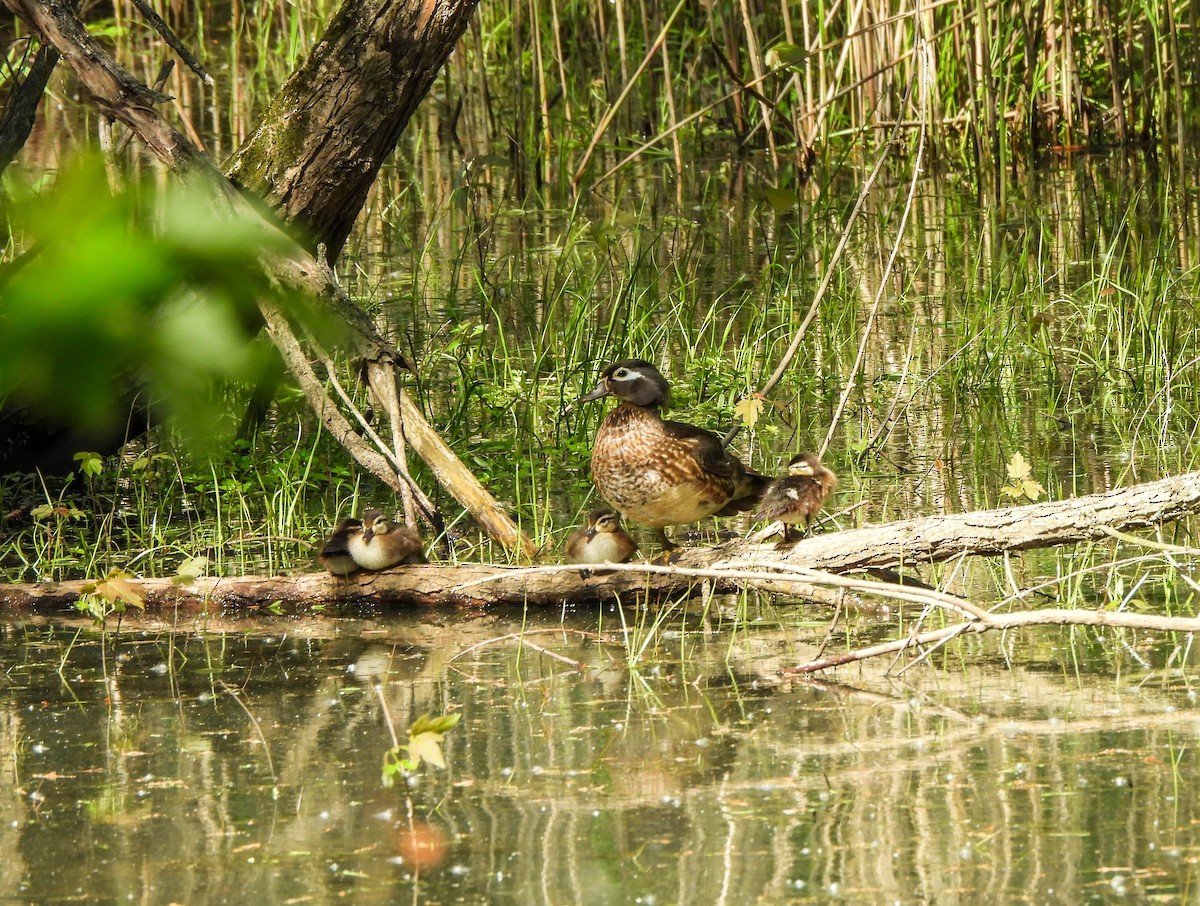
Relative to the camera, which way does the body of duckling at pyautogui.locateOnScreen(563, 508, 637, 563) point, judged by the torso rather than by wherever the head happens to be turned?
toward the camera

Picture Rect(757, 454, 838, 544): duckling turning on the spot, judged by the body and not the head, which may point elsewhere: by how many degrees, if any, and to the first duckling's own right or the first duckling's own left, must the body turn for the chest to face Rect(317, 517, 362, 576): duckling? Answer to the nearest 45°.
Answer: approximately 180°

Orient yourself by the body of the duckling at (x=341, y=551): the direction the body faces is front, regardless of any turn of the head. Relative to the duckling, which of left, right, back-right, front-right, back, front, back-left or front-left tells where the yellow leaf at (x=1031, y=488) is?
front

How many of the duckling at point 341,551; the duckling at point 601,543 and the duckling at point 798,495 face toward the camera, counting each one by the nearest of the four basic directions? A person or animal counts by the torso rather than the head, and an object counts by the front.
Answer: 1

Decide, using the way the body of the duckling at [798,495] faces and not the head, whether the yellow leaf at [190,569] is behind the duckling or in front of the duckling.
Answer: behind

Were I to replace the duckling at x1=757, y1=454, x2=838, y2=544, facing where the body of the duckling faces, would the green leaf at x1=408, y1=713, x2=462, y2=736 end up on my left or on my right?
on my right

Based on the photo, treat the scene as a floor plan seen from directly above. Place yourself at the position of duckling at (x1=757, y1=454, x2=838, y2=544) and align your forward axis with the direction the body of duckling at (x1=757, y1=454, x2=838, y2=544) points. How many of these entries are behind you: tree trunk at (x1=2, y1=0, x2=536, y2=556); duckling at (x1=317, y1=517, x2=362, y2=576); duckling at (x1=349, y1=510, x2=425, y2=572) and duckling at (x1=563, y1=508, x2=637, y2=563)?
4

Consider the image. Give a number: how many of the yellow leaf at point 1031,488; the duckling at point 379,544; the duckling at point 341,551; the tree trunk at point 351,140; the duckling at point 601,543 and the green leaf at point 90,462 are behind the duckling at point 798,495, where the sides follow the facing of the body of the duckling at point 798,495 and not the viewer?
5

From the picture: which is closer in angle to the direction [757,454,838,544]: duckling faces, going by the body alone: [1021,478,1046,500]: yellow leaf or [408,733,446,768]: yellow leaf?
the [1021,478,1046,500]: yellow leaf

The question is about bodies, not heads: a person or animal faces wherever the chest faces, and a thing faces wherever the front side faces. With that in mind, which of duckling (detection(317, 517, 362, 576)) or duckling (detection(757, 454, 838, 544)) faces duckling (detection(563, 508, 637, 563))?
duckling (detection(317, 517, 362, 576))

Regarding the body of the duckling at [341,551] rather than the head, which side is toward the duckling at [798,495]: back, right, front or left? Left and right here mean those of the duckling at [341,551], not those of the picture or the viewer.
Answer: front

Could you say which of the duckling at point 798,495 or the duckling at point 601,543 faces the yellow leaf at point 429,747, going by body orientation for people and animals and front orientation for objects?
the duckling at point 601,543

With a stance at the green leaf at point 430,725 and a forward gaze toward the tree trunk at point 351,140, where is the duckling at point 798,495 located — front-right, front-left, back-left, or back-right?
front-right

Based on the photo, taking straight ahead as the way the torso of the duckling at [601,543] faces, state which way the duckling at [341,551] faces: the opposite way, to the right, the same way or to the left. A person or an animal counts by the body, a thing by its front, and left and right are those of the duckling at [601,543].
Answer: to the left

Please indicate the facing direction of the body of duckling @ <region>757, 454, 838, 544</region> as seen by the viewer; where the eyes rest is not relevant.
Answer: to the viewer's right

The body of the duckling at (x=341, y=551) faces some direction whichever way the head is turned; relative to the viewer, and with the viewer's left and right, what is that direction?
facing to the right of the viewer

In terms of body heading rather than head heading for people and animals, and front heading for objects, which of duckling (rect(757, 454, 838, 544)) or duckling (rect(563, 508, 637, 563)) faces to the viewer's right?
duckling (rect(757, 454, 838, 544))
